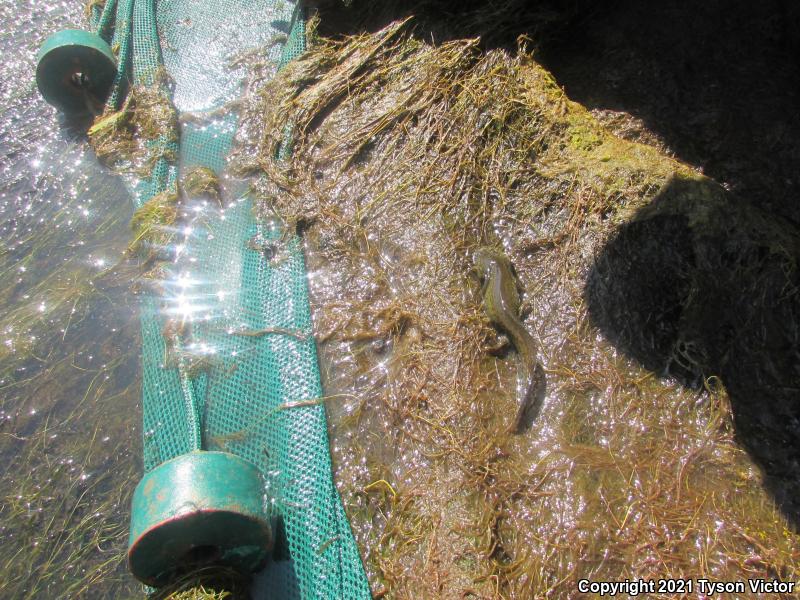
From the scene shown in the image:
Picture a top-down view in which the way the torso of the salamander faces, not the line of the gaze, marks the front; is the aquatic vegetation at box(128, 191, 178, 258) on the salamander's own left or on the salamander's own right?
on the salamander's own left

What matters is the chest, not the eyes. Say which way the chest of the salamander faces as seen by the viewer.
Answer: away from the camera

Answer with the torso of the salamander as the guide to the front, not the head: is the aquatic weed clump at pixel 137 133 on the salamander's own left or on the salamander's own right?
on the salamander's own left

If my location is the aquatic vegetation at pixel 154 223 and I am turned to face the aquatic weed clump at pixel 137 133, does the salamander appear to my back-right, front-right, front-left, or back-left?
back-right

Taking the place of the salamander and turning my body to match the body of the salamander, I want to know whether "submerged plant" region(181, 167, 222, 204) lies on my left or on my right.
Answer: on my left

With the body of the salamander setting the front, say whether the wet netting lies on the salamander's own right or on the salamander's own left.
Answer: on the salamander's own left
